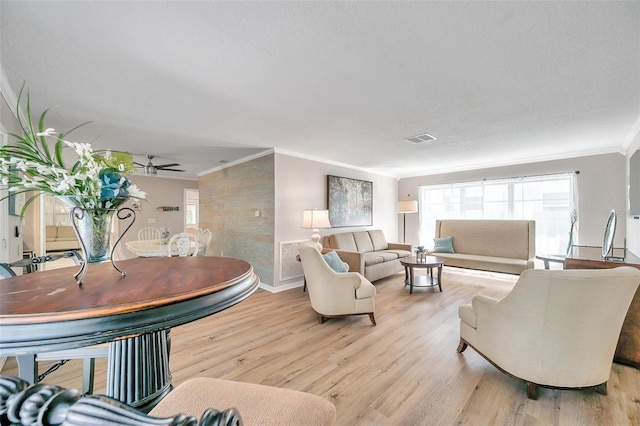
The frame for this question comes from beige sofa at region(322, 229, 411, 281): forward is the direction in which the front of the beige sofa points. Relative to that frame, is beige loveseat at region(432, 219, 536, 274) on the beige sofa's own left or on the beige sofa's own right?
on the beige sofa's own left

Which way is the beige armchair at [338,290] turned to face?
to the viewer's right

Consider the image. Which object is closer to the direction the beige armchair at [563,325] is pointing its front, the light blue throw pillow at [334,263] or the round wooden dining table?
the light blue throw pillow

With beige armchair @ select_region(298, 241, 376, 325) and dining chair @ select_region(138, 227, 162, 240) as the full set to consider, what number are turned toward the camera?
1

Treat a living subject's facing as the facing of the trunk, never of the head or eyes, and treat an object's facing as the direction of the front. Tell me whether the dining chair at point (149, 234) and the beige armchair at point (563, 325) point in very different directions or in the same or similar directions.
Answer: very different directions

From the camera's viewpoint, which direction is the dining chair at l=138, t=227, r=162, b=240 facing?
toward the camera

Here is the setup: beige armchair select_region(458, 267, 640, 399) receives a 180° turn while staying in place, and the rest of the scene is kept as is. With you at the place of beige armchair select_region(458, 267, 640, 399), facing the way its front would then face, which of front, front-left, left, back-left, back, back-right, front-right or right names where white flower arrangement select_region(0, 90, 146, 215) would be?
right

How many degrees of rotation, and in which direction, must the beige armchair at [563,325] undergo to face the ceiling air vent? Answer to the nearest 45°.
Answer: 0° — it already faces it

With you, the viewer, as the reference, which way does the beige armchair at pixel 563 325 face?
facing away from the viewer and to the left of the viewer

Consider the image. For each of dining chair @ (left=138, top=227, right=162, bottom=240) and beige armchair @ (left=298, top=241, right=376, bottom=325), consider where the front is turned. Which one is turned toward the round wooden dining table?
the dining chair

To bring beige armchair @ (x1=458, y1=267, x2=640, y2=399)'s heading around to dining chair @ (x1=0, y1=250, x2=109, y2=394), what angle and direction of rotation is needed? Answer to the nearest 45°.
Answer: approximately 90° to its left

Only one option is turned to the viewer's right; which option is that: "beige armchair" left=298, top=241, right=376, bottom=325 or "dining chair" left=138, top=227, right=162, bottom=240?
the beige armchair

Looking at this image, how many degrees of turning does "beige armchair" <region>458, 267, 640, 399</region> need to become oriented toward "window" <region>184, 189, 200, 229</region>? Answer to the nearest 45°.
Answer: approximately 45° to its left

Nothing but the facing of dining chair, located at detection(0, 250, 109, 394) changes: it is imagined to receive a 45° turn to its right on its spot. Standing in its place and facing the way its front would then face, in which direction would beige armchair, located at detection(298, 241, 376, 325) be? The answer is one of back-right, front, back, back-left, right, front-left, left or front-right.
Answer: left

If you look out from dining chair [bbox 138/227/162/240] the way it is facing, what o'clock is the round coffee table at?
The round coffee table is roughly at 11 o'clock from the dining chair.
